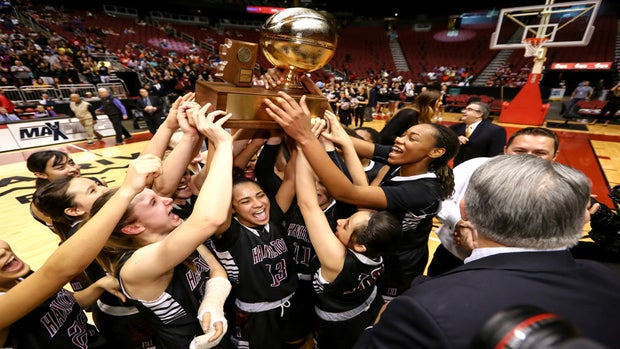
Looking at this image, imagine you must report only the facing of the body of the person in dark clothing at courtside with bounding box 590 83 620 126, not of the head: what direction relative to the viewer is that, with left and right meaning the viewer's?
facing the viewer and to the left of the viewer

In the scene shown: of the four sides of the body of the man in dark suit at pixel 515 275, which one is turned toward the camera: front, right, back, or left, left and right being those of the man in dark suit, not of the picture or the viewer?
back

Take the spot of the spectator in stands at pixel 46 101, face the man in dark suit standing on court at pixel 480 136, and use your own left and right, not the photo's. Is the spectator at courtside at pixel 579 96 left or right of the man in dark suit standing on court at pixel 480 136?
left

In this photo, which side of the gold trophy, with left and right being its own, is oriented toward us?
front

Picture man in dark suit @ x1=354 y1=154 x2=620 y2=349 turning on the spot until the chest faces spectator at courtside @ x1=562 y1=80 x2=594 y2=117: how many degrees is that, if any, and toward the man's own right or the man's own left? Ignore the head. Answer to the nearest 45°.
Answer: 0° — they already face them

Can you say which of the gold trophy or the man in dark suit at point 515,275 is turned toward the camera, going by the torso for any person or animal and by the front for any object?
the gold trophy

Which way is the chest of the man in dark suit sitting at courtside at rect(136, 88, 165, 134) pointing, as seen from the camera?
toward the camera

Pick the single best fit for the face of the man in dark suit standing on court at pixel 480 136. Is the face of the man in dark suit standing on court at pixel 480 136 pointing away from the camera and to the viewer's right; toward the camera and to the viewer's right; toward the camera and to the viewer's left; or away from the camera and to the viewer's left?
toward the camera and to the viewer's left

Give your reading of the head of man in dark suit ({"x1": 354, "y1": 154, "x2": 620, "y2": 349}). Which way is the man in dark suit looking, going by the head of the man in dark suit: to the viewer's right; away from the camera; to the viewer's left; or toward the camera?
away from the camera
